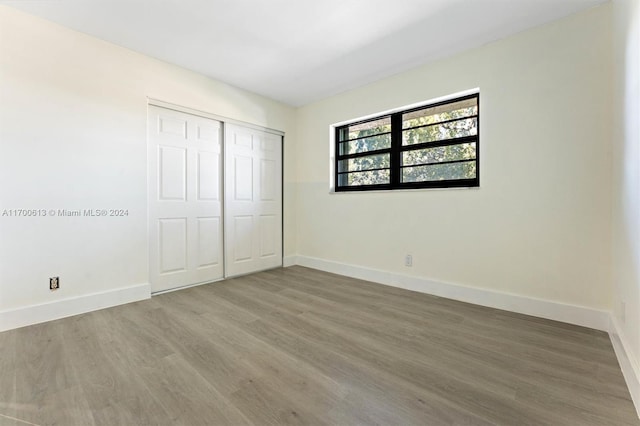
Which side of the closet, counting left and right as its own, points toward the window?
front

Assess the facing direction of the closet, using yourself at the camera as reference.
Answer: facing the viewer and to the right of the viewer
